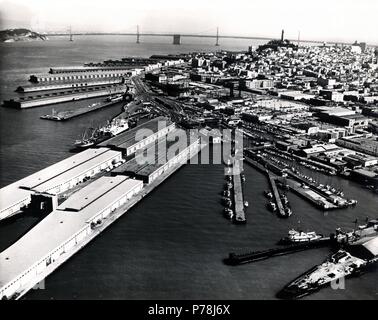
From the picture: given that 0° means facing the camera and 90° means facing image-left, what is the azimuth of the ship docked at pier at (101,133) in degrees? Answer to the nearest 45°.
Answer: approximately 45°

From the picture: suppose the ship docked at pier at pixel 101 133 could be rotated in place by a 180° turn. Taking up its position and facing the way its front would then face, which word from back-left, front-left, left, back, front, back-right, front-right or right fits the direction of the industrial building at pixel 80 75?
front-left

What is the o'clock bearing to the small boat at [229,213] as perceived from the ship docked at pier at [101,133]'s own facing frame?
The small boat is roughly at 10 o'clock from the ship docked at pier.
